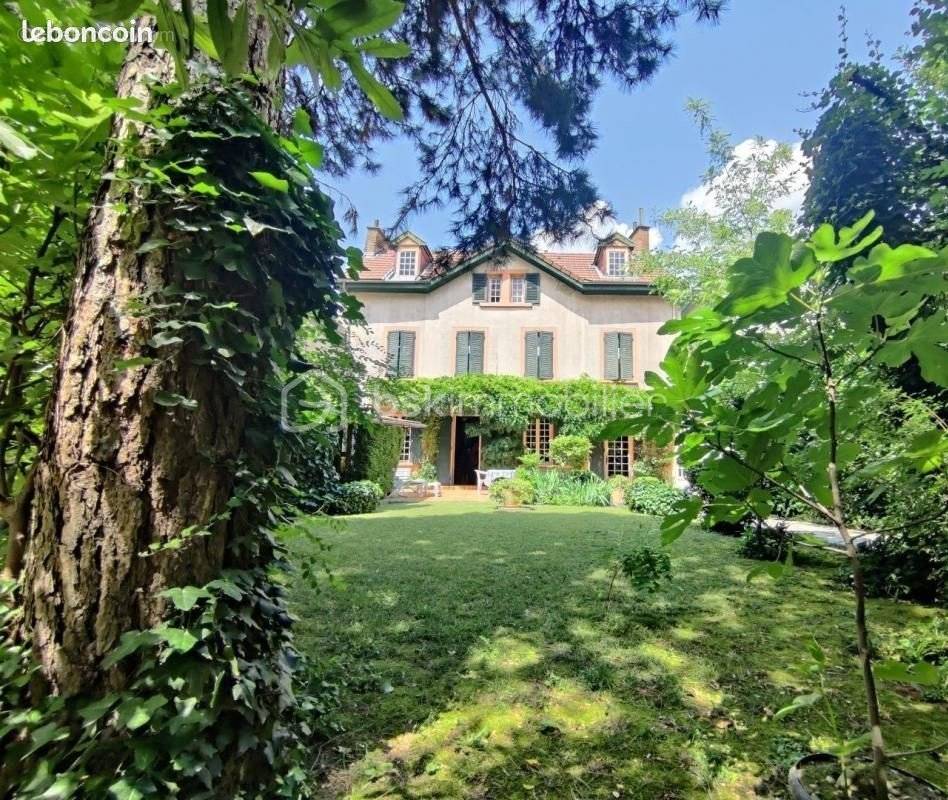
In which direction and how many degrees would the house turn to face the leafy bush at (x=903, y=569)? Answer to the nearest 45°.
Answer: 0° — it already faces it

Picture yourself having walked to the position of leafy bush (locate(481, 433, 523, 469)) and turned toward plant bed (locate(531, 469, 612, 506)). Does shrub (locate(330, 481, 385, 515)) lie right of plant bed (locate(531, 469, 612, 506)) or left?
right

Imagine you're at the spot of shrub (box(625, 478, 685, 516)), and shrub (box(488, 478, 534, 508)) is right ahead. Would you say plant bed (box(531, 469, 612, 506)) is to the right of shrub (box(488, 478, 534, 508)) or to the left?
right

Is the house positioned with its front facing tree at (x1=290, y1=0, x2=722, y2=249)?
yes

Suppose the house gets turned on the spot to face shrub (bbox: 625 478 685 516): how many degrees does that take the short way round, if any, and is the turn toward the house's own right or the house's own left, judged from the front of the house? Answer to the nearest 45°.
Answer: approximately 45° to the house's own left

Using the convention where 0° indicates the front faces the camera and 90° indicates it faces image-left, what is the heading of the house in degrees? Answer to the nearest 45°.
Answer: approximately 0°

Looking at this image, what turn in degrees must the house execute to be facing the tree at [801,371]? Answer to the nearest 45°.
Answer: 0° — it already faces it

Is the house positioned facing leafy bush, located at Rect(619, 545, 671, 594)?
yes

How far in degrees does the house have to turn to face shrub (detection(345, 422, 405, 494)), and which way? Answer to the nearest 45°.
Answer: approximately 45° to its right

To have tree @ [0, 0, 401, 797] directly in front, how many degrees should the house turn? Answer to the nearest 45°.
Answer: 0° — it already faces it
